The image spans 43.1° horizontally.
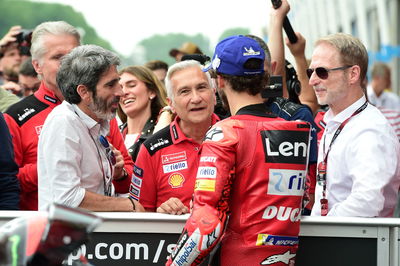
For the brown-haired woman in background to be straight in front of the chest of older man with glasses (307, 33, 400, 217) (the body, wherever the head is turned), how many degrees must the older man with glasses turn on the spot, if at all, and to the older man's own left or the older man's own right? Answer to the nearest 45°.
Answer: approximately 90° to the older man's own right

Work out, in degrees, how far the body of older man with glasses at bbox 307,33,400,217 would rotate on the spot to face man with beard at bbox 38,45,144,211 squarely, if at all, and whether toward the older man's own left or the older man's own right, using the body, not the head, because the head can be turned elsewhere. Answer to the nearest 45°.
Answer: approximately 45° to the older man's own right

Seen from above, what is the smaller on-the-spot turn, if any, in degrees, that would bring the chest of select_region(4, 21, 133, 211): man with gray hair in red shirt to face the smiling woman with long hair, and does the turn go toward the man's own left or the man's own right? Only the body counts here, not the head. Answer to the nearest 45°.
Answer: approximately 90° to the man's own left

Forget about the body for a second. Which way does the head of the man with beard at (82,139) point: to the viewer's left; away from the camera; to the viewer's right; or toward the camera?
to the viewer's right

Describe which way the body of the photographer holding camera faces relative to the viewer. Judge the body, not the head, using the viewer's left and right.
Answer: facing the viewer and to the right of the viewer

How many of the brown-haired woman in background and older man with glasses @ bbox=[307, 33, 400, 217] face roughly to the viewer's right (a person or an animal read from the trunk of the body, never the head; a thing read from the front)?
0

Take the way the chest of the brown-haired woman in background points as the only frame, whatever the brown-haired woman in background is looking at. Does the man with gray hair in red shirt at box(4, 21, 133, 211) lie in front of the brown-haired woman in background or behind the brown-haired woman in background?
in front

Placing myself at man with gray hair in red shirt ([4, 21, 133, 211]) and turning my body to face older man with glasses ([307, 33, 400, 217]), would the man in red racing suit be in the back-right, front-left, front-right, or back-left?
front-right

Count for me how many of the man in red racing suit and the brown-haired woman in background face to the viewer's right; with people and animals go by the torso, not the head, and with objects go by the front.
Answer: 0

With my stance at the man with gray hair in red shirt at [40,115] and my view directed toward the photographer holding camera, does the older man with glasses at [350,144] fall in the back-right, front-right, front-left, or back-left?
back-right

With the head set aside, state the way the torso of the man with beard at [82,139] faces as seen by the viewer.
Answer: to the viewer's right

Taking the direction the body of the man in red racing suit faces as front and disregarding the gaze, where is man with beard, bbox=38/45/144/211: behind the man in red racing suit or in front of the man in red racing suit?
in front
